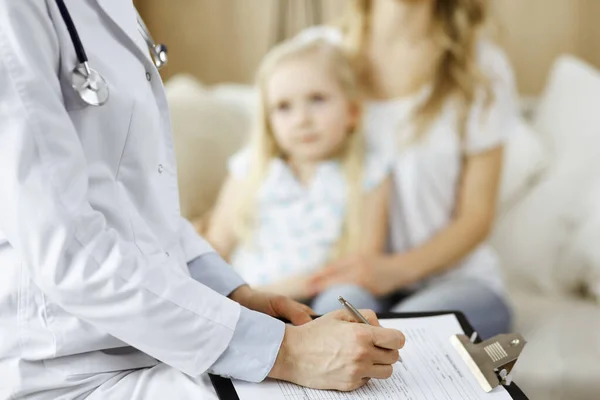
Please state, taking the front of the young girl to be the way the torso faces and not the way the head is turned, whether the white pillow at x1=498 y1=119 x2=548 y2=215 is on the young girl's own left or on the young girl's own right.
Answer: on the young girl's own left

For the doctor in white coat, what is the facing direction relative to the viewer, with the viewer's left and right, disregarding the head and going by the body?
facing to the right of the viewer

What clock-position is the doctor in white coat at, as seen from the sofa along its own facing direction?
The doctor in white coat is roughly at 1 o'clock from the sofa.

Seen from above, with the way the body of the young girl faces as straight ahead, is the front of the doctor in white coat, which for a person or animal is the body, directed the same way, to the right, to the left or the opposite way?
to the left

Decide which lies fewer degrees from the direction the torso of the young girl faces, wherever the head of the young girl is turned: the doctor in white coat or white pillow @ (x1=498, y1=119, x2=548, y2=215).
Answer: the doctor in white coat

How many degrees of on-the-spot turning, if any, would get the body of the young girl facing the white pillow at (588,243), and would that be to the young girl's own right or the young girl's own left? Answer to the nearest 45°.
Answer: approximately 90° to the young girl's own left

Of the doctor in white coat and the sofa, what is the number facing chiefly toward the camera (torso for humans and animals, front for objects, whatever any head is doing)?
1

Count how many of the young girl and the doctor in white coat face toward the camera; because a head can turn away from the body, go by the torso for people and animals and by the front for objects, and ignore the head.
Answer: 1
